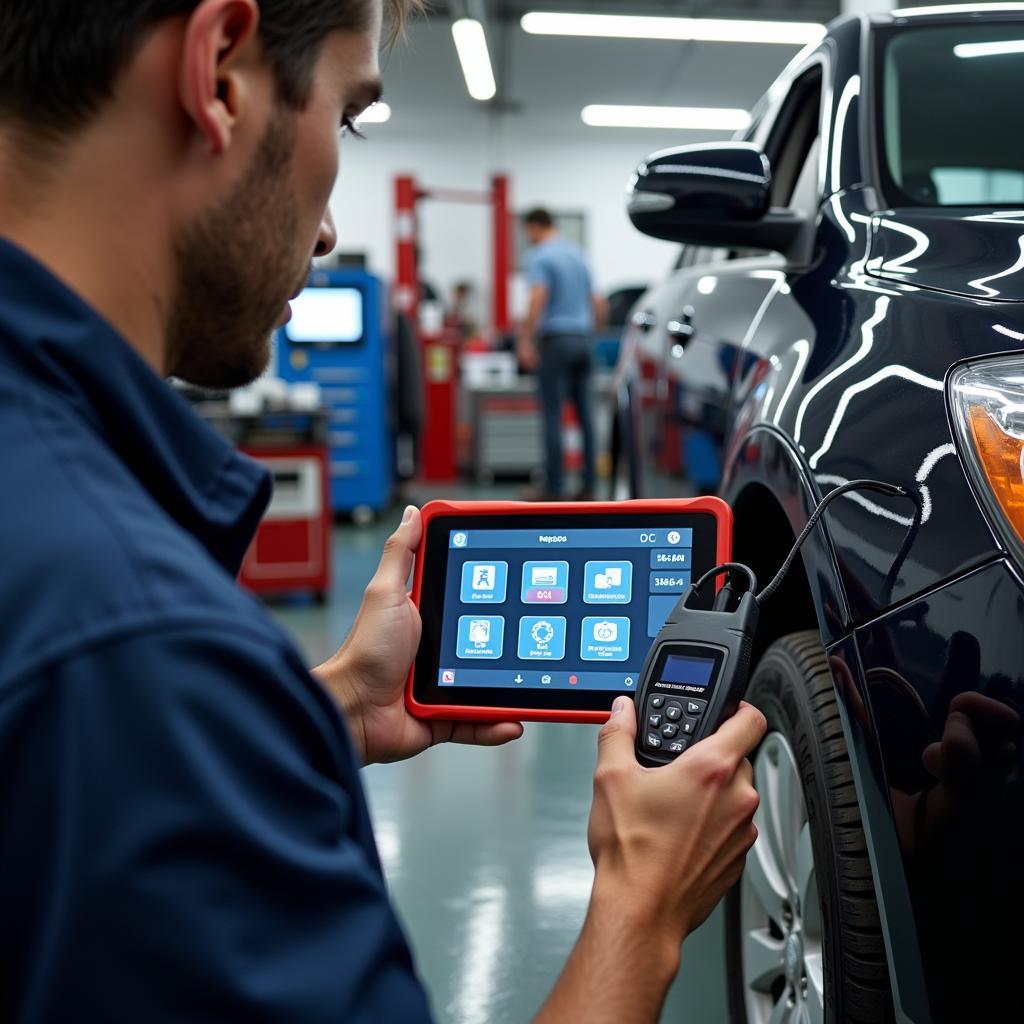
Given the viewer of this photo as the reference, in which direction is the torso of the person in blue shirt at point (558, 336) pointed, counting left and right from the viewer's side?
facing away from the viewer and to the left of the viewer

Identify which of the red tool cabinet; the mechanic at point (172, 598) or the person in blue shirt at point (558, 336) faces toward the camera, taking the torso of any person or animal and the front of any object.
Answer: the red tool cabinet

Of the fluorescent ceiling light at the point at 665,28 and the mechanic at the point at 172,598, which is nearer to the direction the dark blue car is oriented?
the mechanic

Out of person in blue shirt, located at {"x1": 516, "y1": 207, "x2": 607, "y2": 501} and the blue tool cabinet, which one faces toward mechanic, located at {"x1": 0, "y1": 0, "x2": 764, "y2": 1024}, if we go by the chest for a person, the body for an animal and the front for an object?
the blue tool cabinet

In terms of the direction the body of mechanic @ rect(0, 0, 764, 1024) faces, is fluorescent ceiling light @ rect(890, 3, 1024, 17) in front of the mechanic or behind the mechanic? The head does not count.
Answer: in front

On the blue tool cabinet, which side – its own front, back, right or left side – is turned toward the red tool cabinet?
front

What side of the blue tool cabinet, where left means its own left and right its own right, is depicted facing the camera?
front

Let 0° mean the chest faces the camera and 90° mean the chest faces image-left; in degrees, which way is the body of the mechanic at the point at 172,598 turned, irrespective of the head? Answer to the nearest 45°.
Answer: approximately 225°

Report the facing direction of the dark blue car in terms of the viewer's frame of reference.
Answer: facing the viewer and to the right of the viewer

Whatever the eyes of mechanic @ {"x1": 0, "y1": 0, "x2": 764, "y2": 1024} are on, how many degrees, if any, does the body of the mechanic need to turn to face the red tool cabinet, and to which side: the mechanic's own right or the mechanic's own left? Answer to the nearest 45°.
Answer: approximately 45° to the mechanic's own left

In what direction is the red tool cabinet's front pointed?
toward the camera
